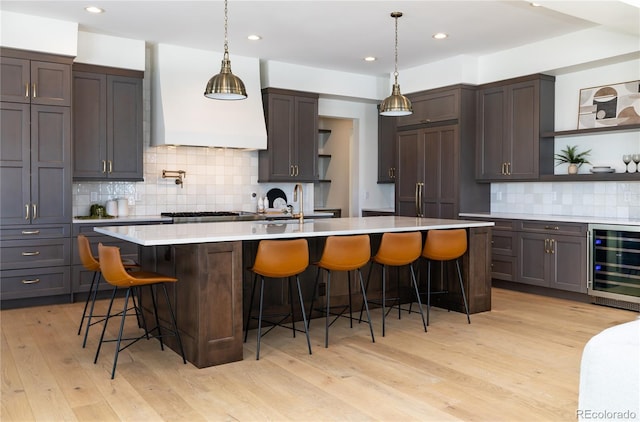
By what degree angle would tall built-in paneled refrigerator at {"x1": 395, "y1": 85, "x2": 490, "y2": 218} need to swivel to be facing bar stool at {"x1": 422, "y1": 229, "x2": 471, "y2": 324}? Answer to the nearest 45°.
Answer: approximately 45° to its left

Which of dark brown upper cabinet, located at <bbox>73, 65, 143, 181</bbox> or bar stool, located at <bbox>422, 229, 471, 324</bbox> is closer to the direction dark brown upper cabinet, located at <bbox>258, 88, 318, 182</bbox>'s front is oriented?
the bar stool

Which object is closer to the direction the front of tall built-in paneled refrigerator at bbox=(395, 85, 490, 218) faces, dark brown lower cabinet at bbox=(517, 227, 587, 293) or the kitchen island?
the kitchen island

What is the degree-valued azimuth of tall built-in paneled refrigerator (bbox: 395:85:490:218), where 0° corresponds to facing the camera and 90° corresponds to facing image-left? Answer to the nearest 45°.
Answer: approximately 45°

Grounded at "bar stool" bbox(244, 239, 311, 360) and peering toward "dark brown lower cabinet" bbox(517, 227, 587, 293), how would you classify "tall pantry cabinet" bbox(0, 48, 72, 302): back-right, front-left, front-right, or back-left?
back-left

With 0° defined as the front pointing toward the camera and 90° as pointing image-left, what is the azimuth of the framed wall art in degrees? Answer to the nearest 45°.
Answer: approximately 45°
